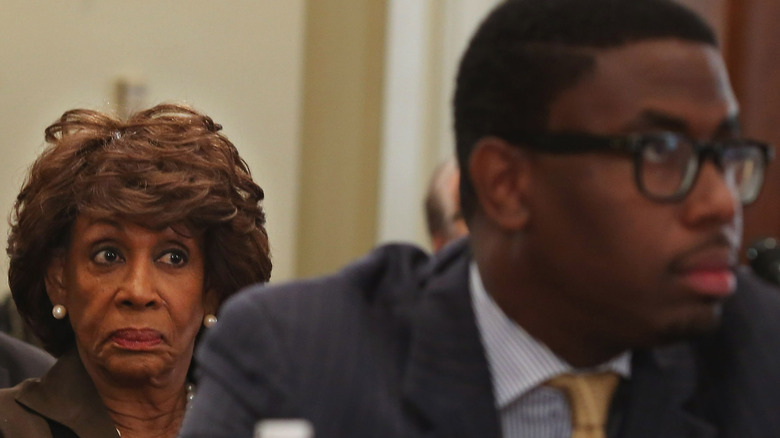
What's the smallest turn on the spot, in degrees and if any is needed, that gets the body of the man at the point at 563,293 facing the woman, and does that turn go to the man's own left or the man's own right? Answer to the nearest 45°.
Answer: approximately 180°

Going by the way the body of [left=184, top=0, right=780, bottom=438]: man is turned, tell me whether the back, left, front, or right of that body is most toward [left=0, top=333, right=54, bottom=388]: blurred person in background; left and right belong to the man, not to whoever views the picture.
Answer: back

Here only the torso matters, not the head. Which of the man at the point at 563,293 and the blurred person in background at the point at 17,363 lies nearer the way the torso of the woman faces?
the man

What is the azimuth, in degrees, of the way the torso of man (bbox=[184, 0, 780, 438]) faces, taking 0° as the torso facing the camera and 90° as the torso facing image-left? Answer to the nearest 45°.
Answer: approximately 315°

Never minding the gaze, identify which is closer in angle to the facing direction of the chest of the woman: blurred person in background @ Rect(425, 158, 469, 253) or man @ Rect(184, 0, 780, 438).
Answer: the man

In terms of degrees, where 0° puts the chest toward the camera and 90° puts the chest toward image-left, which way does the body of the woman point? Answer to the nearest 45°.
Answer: approximately 0°

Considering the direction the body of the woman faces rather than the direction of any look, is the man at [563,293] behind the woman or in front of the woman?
in front

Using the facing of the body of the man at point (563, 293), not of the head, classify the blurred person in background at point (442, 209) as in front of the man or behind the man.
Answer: behind
